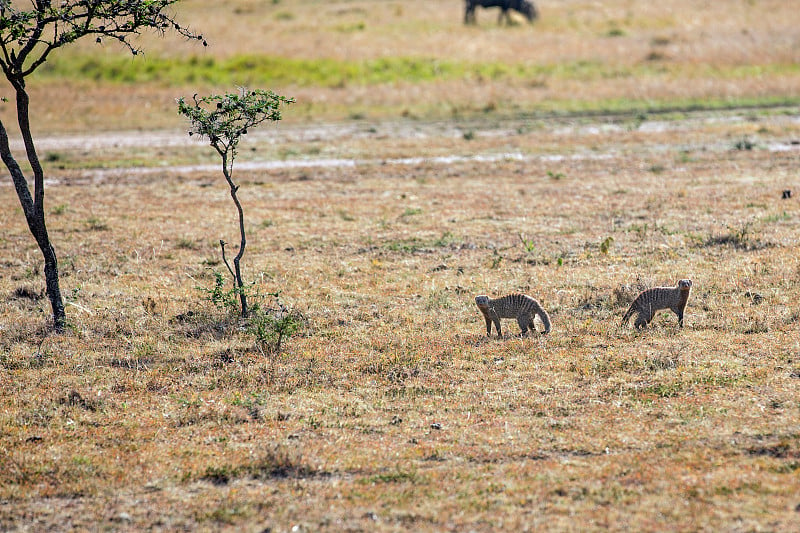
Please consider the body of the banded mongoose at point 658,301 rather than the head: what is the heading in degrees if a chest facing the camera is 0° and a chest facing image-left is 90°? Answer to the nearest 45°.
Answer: approximately 270°

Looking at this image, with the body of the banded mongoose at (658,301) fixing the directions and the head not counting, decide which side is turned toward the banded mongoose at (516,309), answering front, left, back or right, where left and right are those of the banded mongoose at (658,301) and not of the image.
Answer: back
